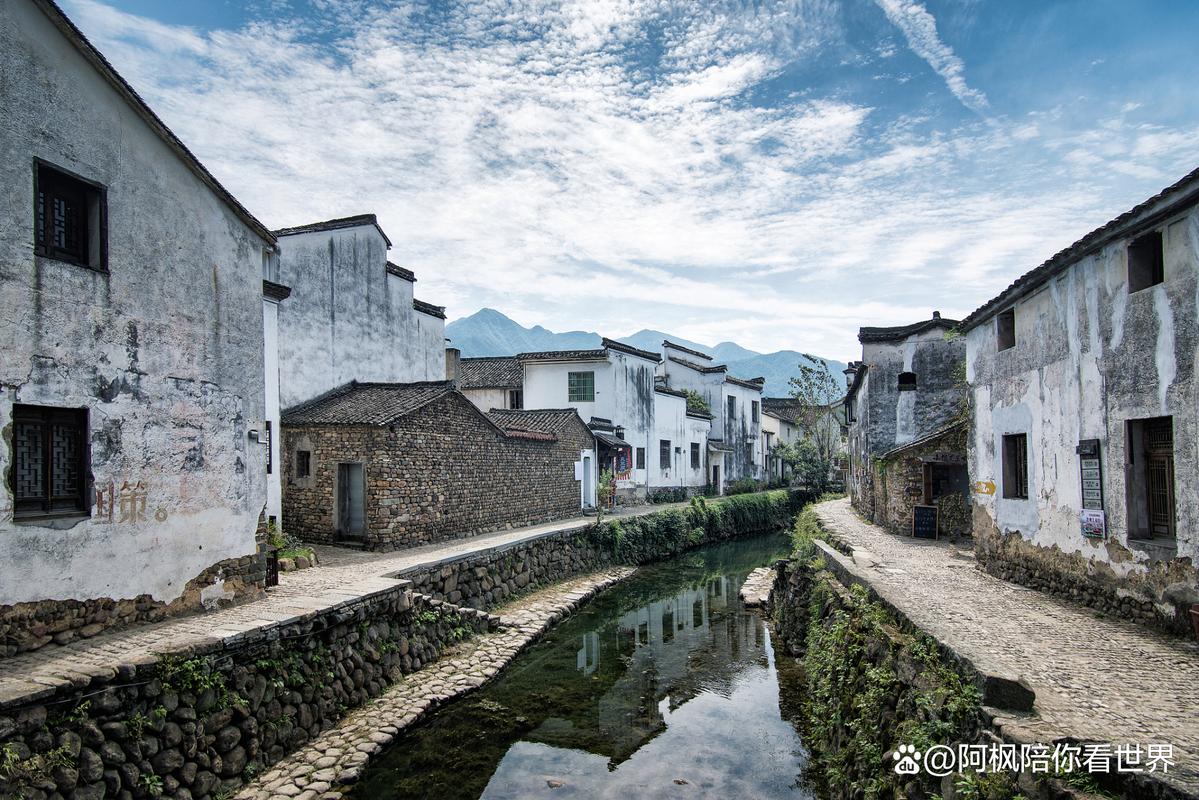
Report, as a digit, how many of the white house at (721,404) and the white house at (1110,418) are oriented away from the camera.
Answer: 0

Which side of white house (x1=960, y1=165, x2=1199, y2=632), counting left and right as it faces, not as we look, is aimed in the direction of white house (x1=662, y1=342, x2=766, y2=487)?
right

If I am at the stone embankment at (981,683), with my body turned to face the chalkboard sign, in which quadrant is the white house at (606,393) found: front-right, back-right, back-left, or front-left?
front-left

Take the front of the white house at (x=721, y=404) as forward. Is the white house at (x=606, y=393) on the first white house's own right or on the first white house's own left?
on the first white house's own right

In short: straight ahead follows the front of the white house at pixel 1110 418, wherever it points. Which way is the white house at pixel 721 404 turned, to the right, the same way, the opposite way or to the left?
to the left

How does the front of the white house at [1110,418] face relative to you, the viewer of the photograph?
facing the viewer and to the left of the viewer

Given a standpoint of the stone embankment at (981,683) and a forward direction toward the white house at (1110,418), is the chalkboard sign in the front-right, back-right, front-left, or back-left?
front-left

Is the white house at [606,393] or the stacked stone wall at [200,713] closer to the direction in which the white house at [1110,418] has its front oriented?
the stacked stone wall

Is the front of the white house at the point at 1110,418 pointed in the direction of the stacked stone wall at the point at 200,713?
yes

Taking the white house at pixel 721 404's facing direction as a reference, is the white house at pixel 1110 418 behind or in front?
in front

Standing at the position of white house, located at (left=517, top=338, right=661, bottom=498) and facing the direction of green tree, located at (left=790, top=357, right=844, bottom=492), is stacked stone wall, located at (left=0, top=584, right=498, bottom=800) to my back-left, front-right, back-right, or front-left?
back-right

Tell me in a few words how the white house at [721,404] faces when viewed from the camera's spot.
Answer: facing the viewer and to the right of the viewer
